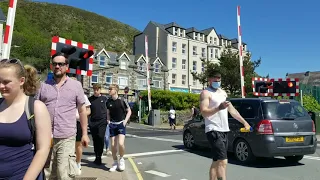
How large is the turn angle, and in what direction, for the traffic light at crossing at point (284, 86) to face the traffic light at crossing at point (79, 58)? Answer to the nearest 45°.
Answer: approximately 45° to its right

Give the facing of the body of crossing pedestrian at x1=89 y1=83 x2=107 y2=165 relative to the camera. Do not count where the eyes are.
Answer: toward the camera

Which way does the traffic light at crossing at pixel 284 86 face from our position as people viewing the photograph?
facing the viewer

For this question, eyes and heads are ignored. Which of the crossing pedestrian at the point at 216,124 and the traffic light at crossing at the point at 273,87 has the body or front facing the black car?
the traffic light at crossing

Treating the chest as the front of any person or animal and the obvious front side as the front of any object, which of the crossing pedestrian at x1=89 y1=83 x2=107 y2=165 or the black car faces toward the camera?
the crossing pedestrian

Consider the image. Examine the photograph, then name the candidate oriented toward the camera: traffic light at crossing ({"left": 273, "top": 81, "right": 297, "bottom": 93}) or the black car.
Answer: the traffic light at crossing

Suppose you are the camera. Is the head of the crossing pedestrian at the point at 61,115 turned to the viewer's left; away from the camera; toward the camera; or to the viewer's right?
toward the camera

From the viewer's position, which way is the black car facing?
facing away from the viewer and to the left of the viewer

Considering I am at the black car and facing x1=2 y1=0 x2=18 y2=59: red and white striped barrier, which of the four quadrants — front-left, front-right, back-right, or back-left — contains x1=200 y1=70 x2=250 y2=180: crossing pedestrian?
front-left

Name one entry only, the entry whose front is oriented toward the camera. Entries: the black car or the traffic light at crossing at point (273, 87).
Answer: the traffic light at crossing

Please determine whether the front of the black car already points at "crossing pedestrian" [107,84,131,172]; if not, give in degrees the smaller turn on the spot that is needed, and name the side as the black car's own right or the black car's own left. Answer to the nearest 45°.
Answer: approximately 90° to the black car's own left

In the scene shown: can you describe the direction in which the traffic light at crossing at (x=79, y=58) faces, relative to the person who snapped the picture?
facing the viewer and to the right of the viewer

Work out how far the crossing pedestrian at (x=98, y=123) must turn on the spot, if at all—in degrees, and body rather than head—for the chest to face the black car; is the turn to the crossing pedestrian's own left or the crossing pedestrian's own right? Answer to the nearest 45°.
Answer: approximately 90° to the crossing pedestrian's own left

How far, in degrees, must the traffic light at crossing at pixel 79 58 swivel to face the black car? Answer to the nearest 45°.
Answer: approximately 45° to its left

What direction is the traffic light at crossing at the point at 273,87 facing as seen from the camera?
toward the camera

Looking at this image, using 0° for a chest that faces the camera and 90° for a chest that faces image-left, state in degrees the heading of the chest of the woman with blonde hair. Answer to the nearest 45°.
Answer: approximately 45°

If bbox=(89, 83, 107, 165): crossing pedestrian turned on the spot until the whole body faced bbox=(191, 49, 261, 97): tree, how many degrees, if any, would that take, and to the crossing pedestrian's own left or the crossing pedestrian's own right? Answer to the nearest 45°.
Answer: approximately 135° to the crossing pedestrian's own left
